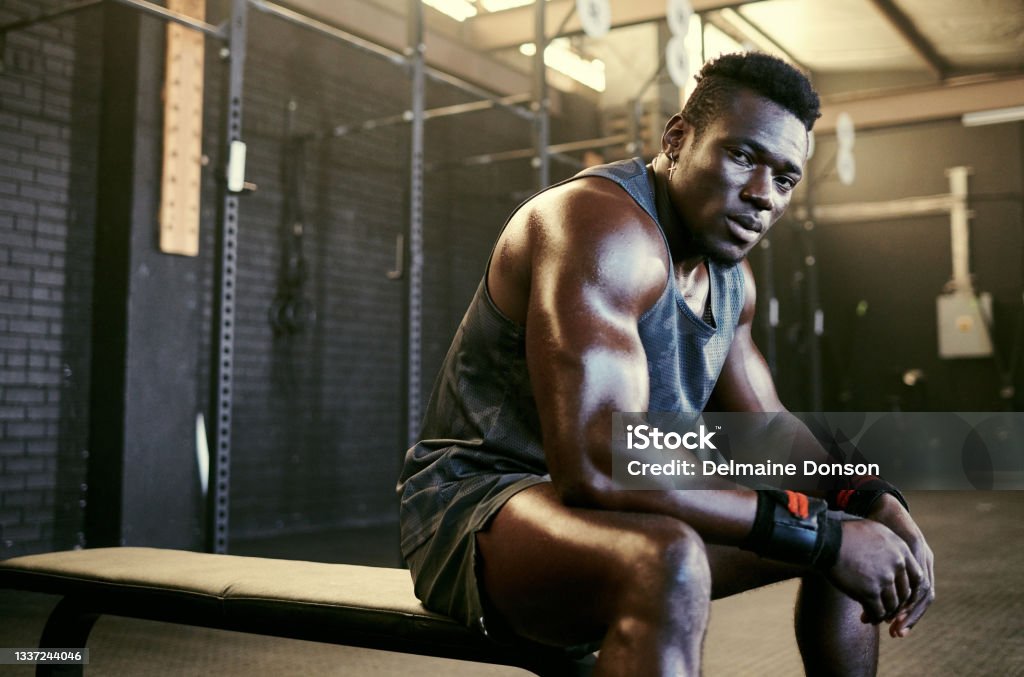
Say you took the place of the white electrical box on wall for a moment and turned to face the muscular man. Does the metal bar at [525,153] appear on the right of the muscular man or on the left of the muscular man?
right

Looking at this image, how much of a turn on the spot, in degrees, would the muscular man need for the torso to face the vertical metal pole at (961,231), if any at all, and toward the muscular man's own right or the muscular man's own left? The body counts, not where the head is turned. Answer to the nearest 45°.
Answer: approximately 135° to the muscular man's own left

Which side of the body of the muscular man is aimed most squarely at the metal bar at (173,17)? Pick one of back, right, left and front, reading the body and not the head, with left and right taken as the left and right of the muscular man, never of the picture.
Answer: back

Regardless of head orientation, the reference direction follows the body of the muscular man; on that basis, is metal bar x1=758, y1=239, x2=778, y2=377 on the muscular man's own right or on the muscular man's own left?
on the muscular man's own left

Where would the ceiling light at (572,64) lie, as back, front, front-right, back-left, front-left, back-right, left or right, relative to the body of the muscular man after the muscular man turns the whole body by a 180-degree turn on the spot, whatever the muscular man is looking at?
front-right

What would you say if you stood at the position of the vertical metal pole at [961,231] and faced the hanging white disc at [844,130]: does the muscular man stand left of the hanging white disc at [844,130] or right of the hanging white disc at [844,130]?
left

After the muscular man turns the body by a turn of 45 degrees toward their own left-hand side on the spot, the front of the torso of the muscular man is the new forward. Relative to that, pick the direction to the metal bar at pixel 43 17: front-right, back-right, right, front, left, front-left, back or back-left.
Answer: back-left

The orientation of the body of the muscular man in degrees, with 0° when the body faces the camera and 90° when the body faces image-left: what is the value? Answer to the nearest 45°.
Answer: approximately 315°
